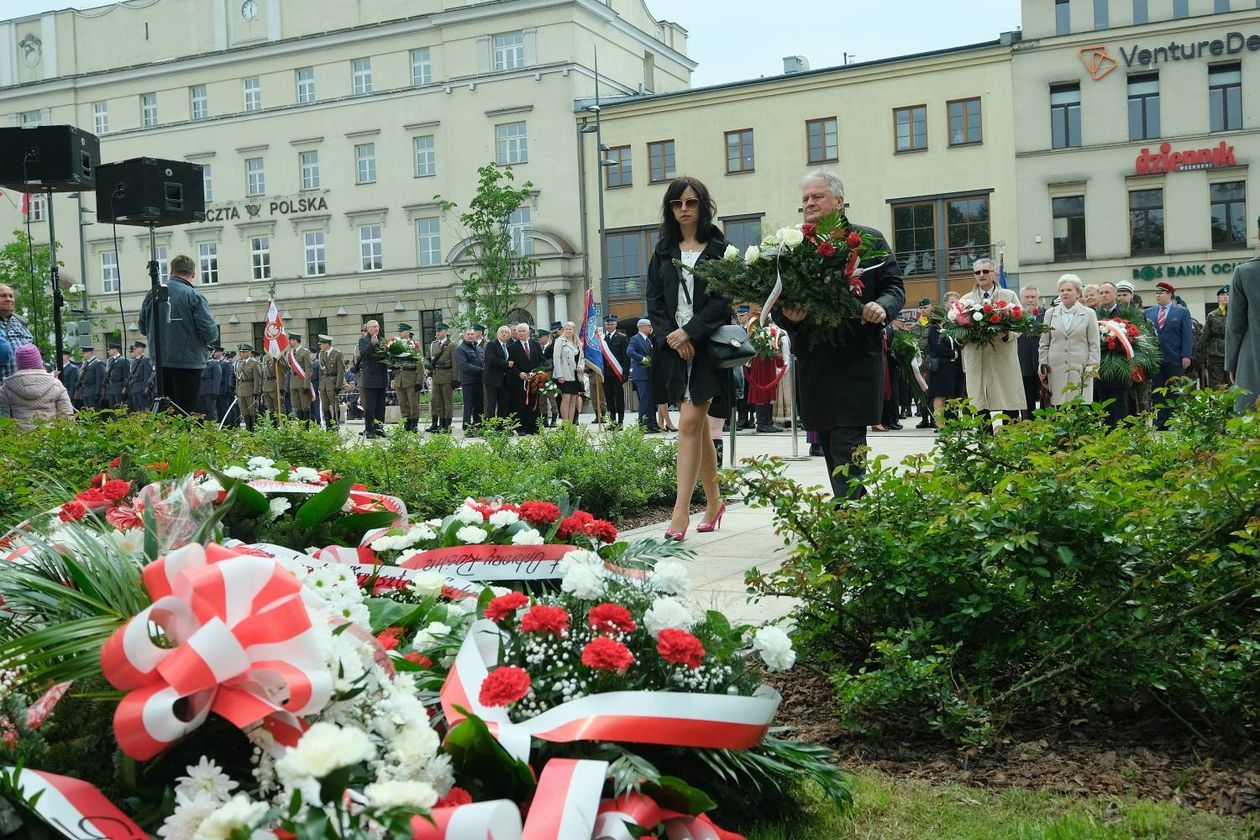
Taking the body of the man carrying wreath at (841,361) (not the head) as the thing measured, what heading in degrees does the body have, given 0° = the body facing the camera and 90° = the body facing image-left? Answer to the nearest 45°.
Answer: approximately 45°

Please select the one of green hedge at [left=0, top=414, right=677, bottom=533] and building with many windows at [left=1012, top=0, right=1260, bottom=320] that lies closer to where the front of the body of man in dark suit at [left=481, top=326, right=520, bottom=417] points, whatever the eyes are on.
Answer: the green hedge

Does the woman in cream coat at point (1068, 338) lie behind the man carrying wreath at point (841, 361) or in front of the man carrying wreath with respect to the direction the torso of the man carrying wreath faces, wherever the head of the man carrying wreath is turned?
behind

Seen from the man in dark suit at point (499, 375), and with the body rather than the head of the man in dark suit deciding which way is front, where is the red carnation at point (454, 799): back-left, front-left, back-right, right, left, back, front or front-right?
front-right

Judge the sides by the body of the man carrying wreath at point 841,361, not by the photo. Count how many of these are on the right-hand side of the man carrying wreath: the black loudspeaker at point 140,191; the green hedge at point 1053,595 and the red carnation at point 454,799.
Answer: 1

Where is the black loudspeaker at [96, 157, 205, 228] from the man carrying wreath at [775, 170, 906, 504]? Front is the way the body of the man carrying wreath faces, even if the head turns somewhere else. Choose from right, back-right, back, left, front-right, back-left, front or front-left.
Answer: right

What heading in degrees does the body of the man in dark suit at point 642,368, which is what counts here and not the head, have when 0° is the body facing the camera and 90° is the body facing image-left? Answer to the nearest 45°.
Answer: approximately 315°

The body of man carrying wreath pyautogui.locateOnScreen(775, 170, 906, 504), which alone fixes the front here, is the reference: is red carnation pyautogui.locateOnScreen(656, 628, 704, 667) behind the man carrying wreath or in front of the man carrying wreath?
in front

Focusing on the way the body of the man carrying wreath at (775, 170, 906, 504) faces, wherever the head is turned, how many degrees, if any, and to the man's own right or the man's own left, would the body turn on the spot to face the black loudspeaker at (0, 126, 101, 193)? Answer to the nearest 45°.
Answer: approximately 90° to the man's own right
